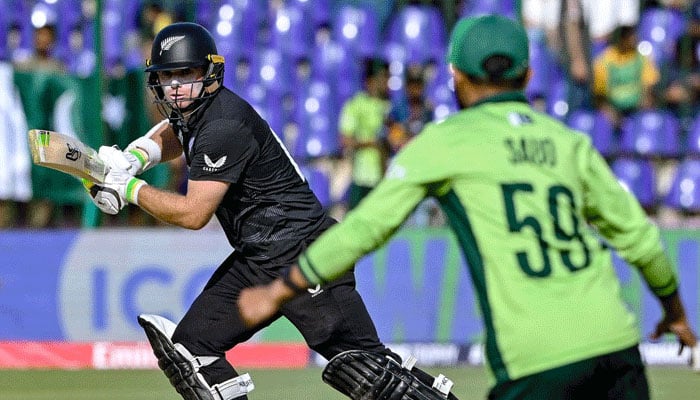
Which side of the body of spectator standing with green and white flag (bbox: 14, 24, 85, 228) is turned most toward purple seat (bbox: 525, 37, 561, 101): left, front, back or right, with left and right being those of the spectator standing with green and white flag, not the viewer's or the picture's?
left

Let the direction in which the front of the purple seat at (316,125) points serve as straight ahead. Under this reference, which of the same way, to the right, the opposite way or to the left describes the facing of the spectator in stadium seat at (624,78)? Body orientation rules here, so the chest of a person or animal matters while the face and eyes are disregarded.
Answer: the same way

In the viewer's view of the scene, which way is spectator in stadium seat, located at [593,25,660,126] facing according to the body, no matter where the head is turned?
toward the camera

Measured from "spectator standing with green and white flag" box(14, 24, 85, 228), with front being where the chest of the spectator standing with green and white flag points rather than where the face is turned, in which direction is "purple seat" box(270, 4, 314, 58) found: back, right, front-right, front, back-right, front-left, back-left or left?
left

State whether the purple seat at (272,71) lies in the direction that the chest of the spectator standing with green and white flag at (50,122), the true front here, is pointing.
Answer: no

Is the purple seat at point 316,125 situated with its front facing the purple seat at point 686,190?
no

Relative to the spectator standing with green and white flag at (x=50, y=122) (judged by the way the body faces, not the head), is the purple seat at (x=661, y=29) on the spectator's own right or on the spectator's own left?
on the spectator's own left

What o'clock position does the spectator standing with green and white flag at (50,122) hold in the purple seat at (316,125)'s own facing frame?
The spectator standing with green and white flag is roughly at 3 o'clock from the purple seat.

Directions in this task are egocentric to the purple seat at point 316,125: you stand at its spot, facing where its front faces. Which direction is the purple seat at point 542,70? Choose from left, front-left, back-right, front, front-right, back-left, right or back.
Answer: left

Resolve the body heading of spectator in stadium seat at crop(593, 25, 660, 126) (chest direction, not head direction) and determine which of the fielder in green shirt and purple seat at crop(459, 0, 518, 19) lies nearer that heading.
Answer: the fielder in green shirt

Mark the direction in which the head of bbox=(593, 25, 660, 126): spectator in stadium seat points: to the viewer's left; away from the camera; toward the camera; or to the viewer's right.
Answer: toward the camera

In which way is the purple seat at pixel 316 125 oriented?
toward the camera

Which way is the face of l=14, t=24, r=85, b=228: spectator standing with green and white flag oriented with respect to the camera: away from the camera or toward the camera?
toward the camera

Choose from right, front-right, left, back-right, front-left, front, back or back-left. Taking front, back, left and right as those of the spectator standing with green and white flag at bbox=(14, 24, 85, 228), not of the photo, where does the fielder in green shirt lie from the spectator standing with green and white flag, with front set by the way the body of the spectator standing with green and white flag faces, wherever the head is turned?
front

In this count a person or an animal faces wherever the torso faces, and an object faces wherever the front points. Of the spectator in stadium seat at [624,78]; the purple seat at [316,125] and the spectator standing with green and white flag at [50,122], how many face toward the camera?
3

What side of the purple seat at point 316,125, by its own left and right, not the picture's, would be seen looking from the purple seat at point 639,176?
left
